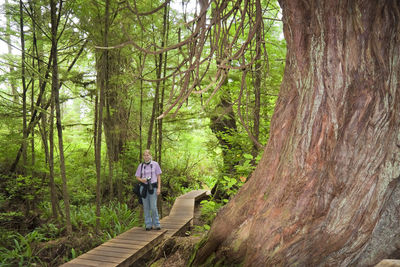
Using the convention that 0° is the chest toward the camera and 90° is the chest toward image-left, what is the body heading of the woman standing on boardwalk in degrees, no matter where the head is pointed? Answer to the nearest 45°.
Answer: approximately 0°

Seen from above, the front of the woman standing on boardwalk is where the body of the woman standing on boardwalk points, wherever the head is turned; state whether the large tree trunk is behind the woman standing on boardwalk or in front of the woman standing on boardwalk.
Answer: in front
